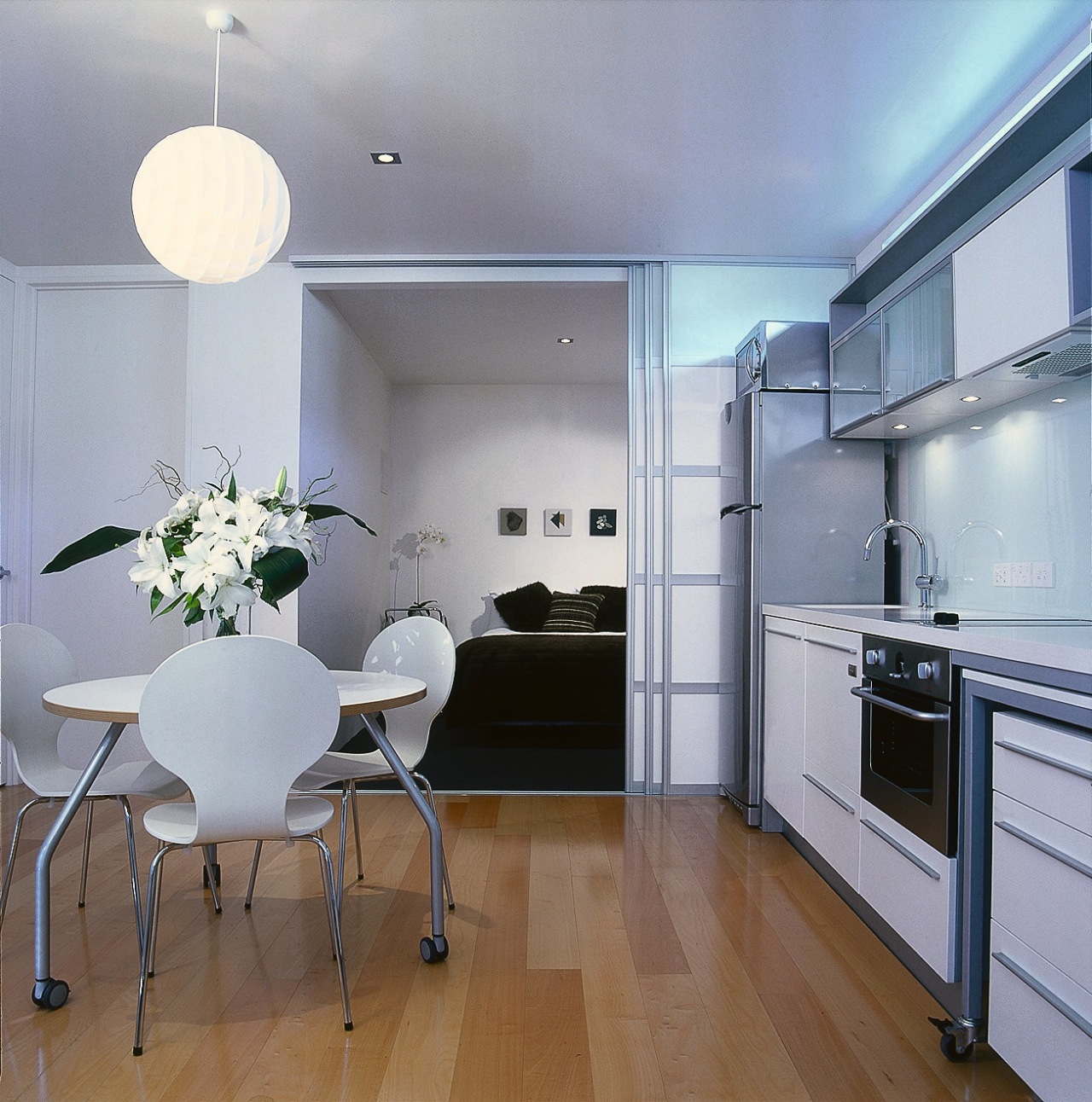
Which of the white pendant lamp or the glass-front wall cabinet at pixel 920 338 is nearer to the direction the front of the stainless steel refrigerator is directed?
the white pendant lamp

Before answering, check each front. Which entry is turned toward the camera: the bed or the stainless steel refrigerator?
the bed

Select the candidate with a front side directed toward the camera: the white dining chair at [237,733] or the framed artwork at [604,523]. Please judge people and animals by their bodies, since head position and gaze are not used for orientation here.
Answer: the framed artwork

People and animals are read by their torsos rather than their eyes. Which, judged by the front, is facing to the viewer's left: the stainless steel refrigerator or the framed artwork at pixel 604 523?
the stainless steel refrigerator

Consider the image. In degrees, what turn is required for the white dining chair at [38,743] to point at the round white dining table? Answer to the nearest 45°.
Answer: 0° — it already faces it

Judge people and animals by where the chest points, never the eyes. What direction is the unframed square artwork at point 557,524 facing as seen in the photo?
toward the camera

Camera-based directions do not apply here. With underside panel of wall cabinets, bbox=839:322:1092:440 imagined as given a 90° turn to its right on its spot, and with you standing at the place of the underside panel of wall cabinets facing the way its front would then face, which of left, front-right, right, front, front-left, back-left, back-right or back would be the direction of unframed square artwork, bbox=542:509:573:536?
front

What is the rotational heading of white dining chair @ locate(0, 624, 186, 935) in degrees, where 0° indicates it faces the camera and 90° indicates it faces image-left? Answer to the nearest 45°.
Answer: approximately 315°

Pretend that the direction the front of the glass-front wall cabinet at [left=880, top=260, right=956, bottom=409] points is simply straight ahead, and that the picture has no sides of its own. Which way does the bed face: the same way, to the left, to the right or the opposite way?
to the left

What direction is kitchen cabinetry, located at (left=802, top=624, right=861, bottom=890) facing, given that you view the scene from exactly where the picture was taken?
facing the viewer and to the left of the viewer

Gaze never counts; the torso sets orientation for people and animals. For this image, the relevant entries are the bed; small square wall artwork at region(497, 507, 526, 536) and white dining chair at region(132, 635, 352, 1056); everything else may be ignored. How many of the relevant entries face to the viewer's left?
0

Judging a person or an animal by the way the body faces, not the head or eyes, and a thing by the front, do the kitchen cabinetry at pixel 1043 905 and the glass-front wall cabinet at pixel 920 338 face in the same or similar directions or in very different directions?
same or similar directions

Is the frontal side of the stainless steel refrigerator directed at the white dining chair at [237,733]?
no

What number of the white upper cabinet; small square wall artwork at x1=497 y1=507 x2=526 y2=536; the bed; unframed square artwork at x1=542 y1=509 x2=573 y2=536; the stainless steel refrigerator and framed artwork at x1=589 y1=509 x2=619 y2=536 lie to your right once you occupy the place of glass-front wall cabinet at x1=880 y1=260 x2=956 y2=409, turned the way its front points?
5

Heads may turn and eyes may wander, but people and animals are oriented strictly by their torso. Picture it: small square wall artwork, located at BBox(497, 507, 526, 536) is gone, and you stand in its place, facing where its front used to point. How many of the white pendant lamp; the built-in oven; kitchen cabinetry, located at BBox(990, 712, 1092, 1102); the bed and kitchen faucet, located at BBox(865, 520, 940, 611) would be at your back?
0

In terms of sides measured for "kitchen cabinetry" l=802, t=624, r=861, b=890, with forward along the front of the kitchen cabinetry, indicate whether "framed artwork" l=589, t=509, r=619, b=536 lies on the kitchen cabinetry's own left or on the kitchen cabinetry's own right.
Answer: on the kitchen cabinetry's own right

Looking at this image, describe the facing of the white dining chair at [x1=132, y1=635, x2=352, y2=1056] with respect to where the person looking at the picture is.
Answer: facing away from the viewer
